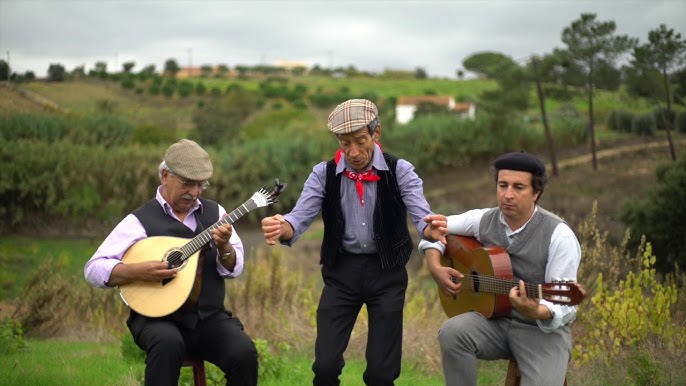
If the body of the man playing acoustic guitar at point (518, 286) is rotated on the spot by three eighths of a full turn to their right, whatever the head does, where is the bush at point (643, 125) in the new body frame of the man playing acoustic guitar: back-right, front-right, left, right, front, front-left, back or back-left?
front

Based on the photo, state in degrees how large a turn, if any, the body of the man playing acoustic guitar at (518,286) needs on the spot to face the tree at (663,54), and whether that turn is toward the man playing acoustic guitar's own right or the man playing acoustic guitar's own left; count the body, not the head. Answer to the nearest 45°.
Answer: approximately 135° to the man playing acoustic guitar's own right

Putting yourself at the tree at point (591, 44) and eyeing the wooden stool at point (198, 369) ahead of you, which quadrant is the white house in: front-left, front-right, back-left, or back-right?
back-right

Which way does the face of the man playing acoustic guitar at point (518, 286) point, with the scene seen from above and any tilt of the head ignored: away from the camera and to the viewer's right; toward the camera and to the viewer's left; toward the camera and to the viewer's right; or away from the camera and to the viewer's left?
toward the camera and to the viewer's left

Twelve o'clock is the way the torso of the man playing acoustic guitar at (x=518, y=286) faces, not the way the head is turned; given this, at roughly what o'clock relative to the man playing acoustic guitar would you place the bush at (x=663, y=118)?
The bush is roughly at 5 o'clock from the man playing acoustic guitar.

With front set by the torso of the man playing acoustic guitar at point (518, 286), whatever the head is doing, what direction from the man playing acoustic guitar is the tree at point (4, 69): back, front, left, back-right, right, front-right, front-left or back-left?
right

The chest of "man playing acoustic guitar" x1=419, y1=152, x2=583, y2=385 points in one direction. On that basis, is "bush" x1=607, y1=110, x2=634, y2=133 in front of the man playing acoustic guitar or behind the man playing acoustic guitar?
behind

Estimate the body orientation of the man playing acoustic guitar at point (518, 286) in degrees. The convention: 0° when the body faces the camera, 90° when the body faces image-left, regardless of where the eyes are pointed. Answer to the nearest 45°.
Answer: approximately 45°

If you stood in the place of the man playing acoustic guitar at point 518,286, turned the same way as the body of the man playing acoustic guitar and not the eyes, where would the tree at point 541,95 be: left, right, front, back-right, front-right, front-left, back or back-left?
back-right

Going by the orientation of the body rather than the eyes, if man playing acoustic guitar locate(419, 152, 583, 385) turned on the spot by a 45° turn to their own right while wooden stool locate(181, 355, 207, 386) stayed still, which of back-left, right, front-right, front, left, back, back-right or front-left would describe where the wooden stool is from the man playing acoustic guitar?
front
